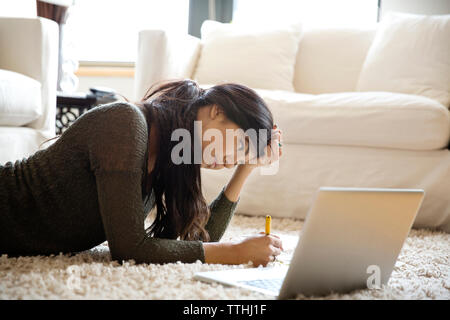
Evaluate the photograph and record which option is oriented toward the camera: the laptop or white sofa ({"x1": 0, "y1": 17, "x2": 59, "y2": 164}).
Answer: the white sofa

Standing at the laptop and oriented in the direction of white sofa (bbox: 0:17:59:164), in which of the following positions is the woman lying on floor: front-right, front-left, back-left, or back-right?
front-left

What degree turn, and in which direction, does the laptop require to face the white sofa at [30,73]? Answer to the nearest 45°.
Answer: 0° — it already faces it

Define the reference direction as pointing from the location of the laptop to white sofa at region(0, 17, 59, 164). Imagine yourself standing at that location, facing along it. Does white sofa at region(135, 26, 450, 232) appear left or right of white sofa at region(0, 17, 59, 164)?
right

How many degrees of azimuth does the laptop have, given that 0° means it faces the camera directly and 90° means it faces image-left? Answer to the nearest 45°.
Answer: approximately 135°

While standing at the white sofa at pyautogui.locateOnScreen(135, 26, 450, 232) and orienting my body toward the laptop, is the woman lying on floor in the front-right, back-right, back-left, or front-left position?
front-right

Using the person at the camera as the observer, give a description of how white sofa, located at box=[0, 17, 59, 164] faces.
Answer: facing the viewer

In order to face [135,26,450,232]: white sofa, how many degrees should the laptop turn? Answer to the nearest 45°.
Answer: approximately 45° to its right

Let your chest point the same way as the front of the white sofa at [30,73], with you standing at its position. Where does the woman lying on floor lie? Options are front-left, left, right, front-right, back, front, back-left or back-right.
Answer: front

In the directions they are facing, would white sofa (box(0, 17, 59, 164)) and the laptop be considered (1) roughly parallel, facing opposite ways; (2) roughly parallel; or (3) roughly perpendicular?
roughly parallel, facing opposite ways
